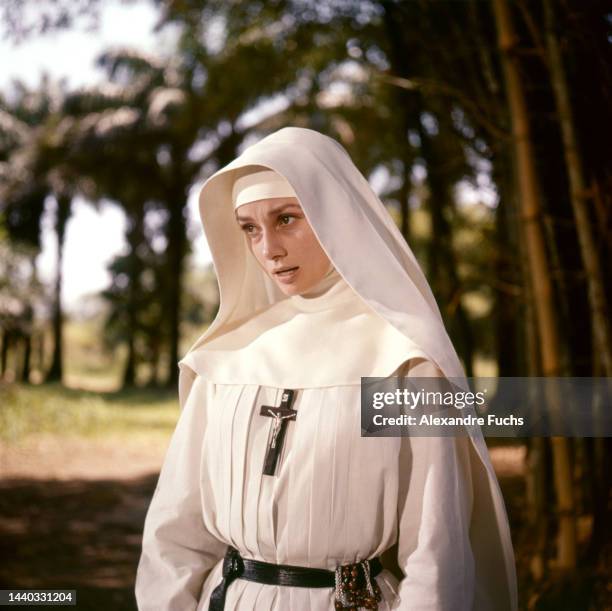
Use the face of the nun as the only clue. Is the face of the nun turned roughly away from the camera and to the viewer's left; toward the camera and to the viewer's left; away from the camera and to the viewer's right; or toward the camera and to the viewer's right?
toward the camera and to the viewer's left

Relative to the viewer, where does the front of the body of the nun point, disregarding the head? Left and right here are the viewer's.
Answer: facing the viewer and to the left of the viewer

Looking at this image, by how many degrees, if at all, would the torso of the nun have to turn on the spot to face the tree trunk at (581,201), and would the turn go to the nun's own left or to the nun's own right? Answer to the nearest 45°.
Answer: approximately 180°

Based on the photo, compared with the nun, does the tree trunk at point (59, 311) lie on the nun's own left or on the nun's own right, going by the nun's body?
on the nun's own right

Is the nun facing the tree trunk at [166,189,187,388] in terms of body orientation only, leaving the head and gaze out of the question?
no

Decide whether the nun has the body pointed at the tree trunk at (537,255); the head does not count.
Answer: no

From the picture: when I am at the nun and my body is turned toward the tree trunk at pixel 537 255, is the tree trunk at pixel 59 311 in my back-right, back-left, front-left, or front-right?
front-left

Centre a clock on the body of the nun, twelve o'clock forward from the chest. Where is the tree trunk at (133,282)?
The tree trunk is roughly at 4 o'clock from the nun.
